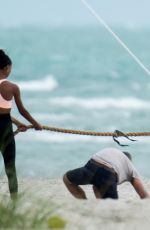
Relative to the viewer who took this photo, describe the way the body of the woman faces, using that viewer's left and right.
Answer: facing away from the viewer and to the right of the viewer
